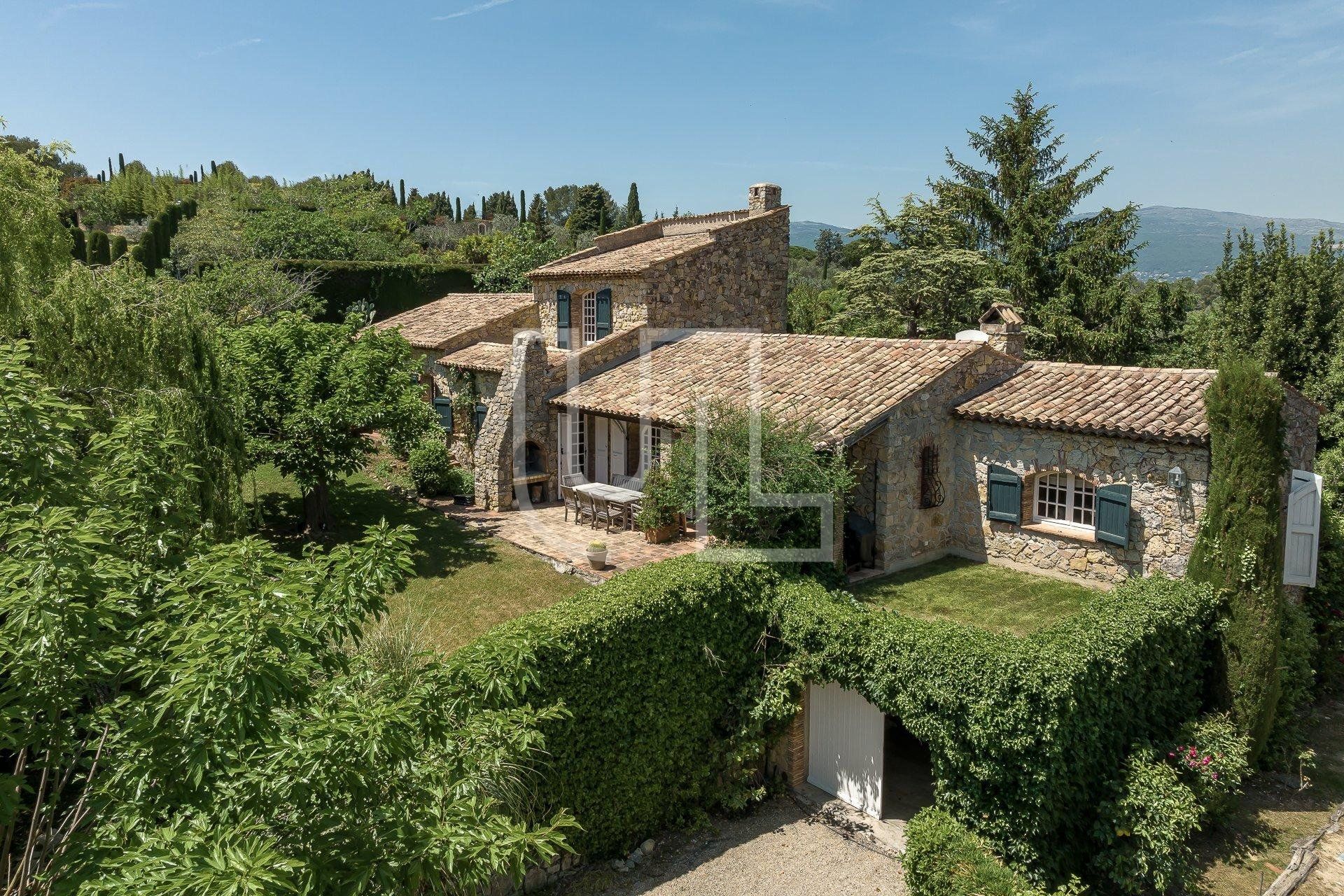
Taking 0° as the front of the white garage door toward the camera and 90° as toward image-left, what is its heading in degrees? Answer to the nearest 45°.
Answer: approximately 45°

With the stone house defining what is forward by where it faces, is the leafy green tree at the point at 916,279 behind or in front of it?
behind

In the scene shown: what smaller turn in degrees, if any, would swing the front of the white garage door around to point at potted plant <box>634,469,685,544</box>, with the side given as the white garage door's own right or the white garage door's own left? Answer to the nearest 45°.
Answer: approximately 90° to the white garage door's own right

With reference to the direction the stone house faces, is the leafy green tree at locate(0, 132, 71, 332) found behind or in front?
in front

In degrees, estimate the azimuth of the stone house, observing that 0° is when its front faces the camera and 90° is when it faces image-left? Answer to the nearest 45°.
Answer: approximately 45°

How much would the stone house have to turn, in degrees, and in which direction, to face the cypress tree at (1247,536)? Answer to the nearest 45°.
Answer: approximately 90° to its left

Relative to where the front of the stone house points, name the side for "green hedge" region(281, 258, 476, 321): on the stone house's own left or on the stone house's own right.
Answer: on the stone house's own right

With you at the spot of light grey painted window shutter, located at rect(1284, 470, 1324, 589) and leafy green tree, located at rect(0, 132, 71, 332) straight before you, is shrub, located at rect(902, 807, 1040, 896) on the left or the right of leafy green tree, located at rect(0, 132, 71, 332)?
left

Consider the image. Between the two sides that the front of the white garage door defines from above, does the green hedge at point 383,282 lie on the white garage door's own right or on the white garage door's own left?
on the white garage door's own right

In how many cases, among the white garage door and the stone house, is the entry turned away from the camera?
0
